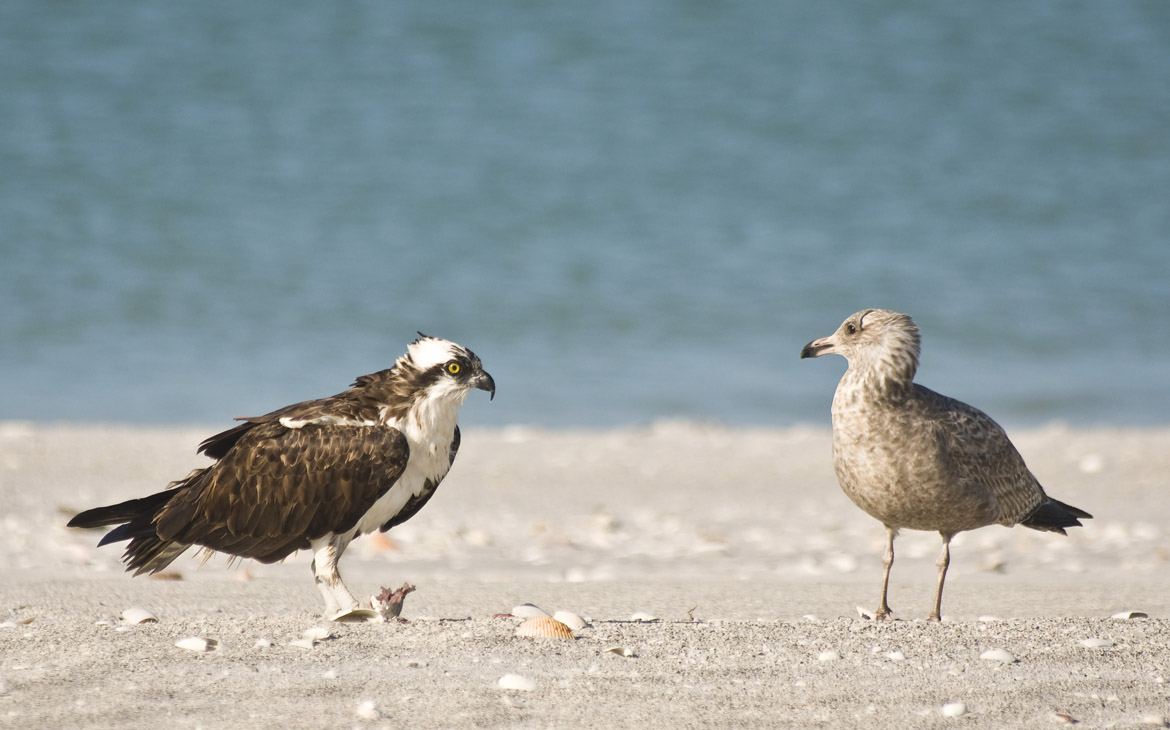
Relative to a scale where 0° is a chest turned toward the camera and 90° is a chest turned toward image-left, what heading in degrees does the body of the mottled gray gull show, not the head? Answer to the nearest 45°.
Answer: approximately 45°

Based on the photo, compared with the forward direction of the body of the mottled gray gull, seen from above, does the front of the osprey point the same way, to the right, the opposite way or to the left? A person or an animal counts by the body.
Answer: the opposite way

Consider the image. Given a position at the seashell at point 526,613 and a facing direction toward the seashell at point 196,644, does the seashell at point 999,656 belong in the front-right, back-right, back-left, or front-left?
back-left

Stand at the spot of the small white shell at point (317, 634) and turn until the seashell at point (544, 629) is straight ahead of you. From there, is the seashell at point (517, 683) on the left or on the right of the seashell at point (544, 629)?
right

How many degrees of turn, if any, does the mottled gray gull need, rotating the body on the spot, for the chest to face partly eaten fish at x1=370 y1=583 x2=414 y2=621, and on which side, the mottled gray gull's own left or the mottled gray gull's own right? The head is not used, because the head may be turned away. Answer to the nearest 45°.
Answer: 0° — it already faces it

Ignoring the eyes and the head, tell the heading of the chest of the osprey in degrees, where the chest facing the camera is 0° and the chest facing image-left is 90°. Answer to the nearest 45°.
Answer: approximately 270°

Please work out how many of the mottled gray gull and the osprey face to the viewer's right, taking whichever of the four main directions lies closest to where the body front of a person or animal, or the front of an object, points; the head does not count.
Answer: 1

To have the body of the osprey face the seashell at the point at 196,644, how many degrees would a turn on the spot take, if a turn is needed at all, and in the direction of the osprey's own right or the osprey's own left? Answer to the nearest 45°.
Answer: approximately 135° to the osprey's own right
